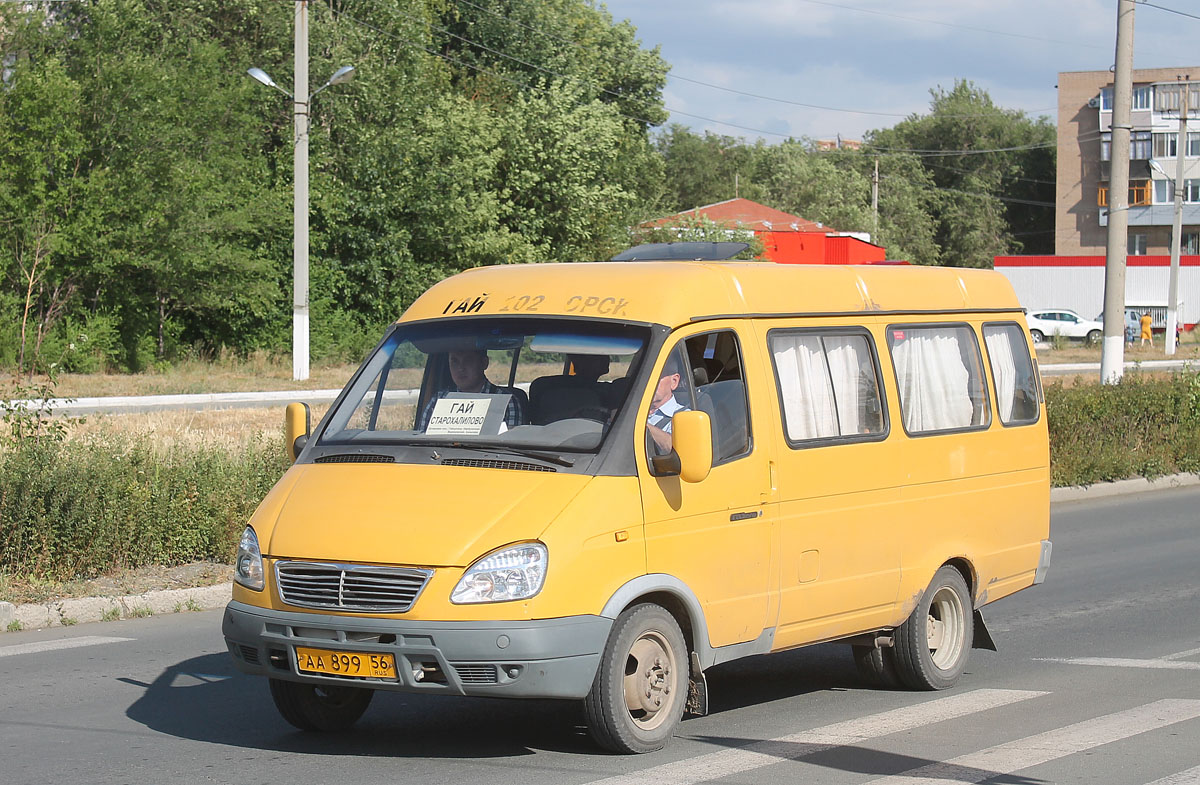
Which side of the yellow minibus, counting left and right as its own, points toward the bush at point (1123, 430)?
back

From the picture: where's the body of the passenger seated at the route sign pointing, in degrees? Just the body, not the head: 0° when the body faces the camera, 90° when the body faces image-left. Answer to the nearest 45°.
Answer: approximately 45°

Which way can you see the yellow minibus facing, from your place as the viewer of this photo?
facing the viewer and to the left of the viewer

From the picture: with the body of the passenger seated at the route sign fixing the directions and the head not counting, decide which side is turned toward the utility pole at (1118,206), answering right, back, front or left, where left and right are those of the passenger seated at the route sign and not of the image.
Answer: back

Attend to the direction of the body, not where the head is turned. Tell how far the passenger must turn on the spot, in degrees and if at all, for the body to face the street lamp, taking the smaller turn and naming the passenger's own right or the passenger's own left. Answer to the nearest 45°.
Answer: approximately 135° to the passenger's own right

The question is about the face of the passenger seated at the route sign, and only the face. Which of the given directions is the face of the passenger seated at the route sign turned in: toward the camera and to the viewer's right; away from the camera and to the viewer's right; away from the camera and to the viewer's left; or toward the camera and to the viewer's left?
toward the camera and to the viewer's left

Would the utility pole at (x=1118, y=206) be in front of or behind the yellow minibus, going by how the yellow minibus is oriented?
behind

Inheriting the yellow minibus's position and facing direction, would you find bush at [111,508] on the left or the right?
on its right

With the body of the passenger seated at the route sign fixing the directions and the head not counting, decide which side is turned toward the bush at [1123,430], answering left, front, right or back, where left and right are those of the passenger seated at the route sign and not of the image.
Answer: back
